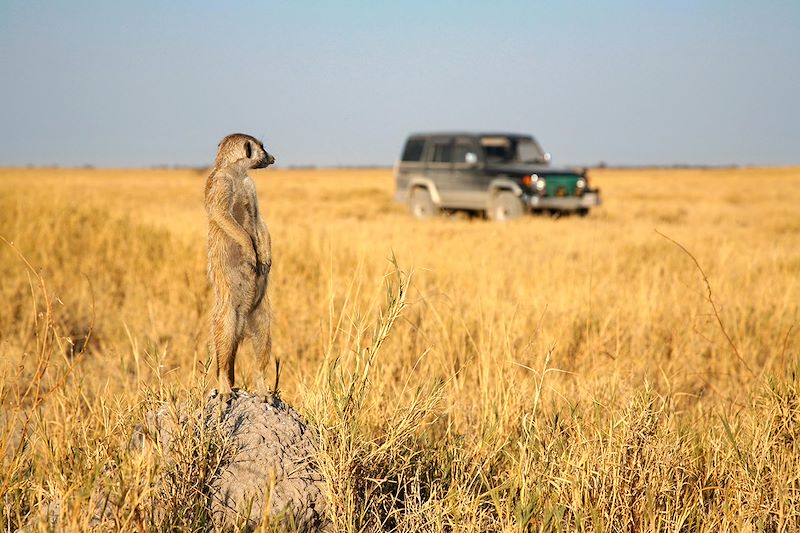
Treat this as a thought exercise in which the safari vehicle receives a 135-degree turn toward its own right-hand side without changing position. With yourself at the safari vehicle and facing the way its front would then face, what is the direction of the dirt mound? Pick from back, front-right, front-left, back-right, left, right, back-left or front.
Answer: left

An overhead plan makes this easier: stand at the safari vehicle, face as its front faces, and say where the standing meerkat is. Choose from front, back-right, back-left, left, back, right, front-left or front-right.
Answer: front-right
